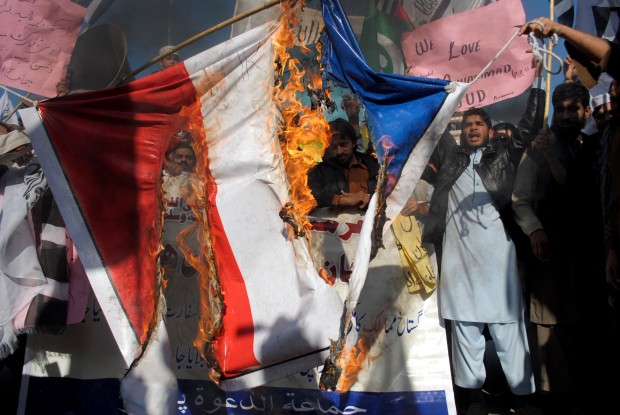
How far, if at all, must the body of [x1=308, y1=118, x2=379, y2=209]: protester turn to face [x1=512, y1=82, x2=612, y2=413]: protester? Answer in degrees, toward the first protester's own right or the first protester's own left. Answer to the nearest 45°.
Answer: approximately 90° to the first protester's own left

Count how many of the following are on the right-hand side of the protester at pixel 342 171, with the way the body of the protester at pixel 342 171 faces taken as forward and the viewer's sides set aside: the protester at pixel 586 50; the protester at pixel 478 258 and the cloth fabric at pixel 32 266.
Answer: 1

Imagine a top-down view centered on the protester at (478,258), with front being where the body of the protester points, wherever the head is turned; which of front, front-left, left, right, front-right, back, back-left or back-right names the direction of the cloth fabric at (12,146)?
right

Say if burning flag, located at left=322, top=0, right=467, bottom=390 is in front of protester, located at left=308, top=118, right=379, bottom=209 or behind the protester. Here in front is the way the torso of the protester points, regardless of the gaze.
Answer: in front

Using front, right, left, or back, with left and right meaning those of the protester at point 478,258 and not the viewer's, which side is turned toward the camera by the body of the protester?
front

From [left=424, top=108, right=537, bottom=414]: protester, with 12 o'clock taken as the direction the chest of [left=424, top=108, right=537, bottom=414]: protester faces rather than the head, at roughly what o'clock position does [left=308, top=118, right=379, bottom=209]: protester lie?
[left=308, top=118, right=379, bottom=209]: protester is roughly at 3 o'clock from [left=424, top=108, right=537, bottom=414]: protester.

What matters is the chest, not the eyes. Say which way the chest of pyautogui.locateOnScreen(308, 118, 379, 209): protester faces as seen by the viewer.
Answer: toward the camera

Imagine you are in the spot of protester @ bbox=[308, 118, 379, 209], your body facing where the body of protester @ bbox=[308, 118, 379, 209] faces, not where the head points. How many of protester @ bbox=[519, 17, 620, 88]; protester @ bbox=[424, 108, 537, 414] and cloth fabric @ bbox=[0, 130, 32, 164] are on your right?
1

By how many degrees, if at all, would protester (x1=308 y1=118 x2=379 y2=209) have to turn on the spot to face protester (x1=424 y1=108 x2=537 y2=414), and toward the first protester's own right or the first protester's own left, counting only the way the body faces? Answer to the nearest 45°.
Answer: approximately 90° to the first protester's own left

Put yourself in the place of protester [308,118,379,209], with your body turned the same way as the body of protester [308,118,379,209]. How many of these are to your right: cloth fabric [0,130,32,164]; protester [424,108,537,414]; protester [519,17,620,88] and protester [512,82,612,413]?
1
